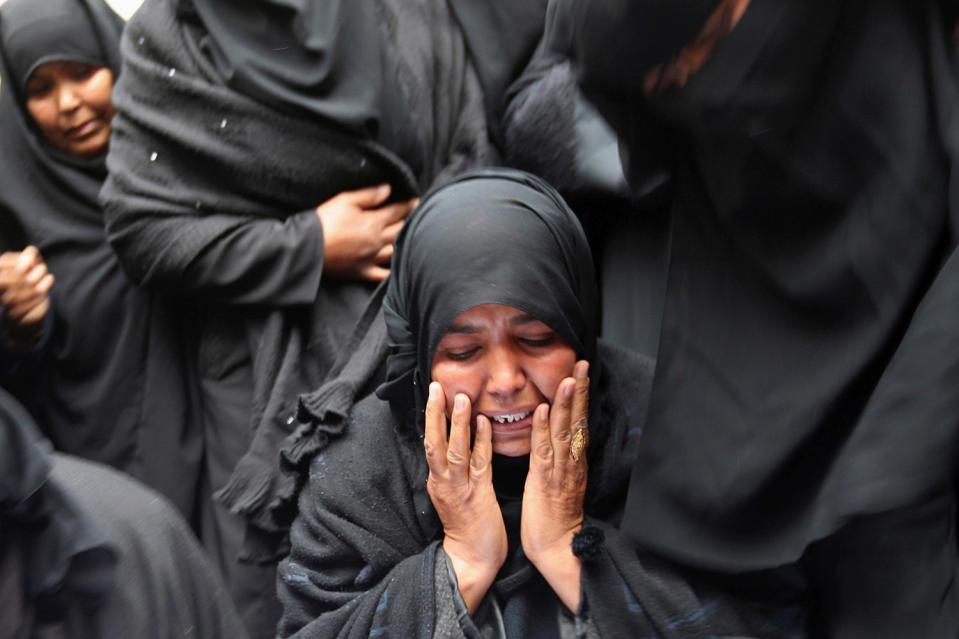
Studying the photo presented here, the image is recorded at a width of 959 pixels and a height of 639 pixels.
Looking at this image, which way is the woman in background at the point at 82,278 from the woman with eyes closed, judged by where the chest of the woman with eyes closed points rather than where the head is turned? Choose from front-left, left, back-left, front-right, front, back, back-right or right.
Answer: back-right

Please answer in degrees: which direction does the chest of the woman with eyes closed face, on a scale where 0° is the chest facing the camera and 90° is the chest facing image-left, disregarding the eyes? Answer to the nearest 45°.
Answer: approximately 0°
